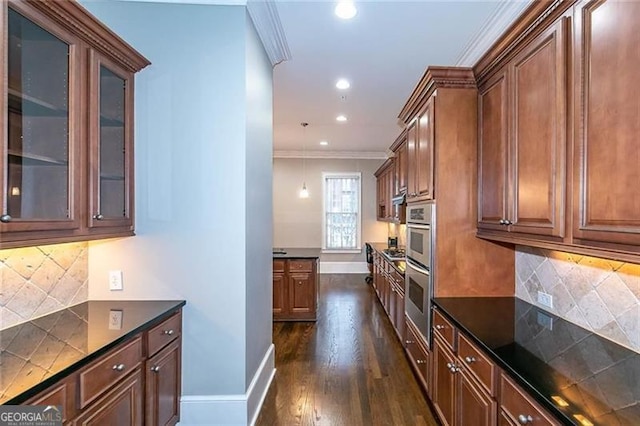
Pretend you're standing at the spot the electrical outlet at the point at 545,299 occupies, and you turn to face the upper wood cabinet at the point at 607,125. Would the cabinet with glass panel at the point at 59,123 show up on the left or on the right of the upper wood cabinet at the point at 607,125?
right

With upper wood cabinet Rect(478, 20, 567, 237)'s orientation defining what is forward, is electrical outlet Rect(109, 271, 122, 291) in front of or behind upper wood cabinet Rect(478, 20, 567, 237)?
in front

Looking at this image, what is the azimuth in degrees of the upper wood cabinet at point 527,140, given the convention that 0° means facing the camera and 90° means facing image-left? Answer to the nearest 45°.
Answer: approximately 45°

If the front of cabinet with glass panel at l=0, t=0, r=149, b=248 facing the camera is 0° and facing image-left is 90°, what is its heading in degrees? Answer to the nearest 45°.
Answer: approximately 315°

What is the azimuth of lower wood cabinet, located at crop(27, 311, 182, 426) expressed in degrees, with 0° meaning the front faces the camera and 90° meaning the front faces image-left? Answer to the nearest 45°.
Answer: approximately 315°

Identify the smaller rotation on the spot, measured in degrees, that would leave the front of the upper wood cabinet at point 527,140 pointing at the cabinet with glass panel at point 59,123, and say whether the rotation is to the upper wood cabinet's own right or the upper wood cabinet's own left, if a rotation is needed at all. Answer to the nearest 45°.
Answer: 0° — it already faces it

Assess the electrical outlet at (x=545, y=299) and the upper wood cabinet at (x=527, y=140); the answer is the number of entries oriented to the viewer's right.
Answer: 0

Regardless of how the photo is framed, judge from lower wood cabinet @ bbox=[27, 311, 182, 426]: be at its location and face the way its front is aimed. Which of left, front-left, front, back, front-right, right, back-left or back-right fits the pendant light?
left

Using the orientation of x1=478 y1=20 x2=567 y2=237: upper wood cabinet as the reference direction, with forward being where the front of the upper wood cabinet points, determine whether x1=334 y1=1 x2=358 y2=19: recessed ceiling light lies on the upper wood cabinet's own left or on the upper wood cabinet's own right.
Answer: on the upper wood cabinet's own right
